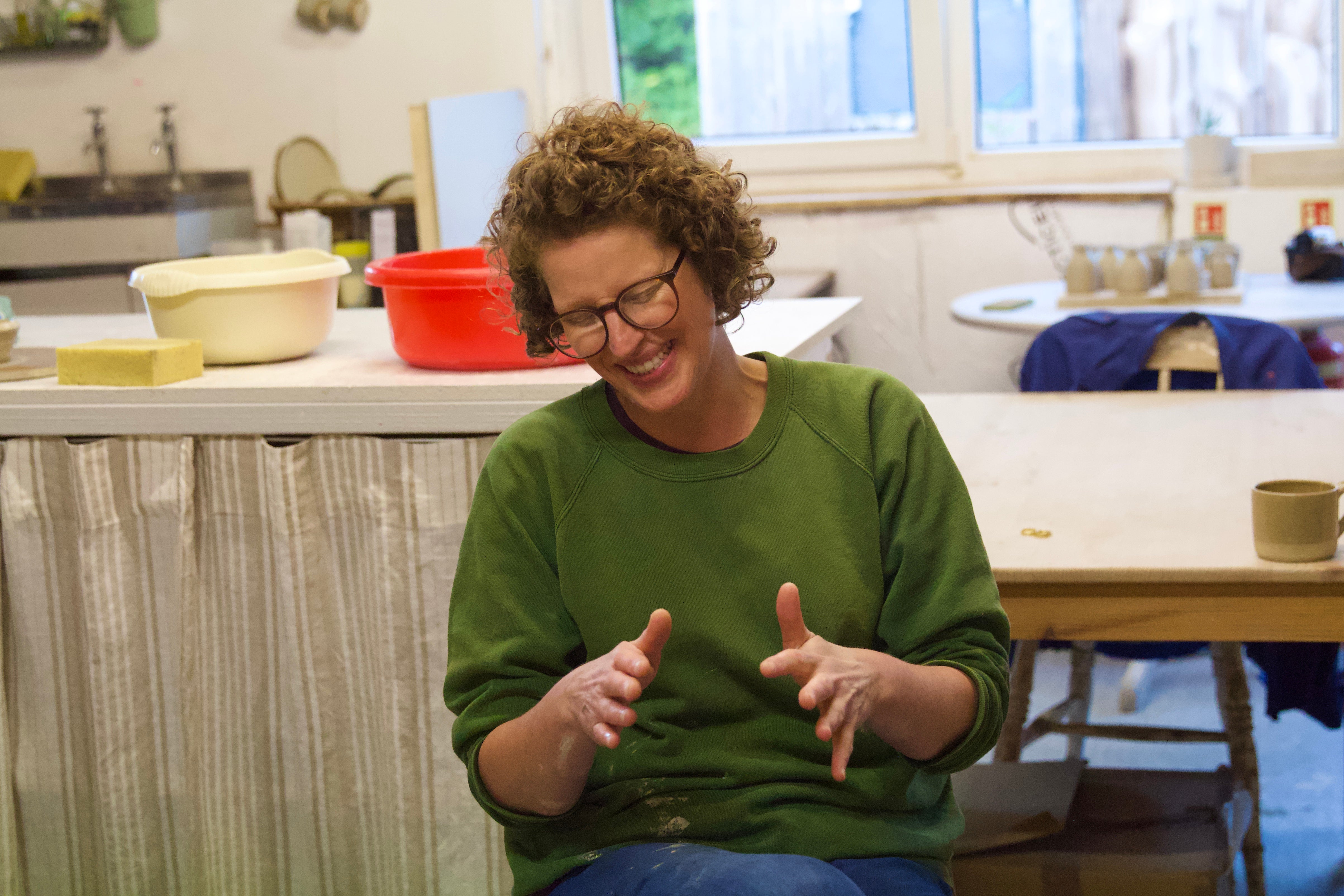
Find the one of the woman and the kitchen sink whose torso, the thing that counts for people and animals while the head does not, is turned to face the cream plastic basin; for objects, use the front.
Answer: the kitchen sink

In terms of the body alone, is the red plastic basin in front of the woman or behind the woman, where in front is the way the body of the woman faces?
behind

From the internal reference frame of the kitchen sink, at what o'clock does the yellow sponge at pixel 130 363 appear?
The yellow sponge is roughly at 12 o'clock from the kitchen sink.

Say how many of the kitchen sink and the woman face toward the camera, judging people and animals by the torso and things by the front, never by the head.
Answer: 2

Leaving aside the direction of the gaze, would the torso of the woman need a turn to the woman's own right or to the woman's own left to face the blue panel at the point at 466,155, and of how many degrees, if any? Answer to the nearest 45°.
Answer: approximately 180°

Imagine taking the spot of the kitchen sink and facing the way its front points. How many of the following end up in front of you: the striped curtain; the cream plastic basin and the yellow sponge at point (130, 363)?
3

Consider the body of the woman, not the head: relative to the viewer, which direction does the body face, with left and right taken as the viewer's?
facing the viewer

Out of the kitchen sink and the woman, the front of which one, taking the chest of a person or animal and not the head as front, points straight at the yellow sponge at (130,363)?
the kitchen sink

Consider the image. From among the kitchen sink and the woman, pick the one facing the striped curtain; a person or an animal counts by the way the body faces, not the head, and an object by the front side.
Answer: the kitchen sink

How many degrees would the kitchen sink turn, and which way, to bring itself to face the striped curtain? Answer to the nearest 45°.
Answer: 0° — it already faces it

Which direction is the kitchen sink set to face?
toward the camera

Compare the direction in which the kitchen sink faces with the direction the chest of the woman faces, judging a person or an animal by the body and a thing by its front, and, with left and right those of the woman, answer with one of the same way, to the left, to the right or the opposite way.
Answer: the same way

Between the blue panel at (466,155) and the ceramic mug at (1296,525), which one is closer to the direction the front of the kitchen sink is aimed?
the ceramic mug

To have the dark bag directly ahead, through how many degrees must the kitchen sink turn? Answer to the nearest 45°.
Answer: approximately 45° to its left

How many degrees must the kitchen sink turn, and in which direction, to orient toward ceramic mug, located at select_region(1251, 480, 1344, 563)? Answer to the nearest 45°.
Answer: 0° — it already faces it
